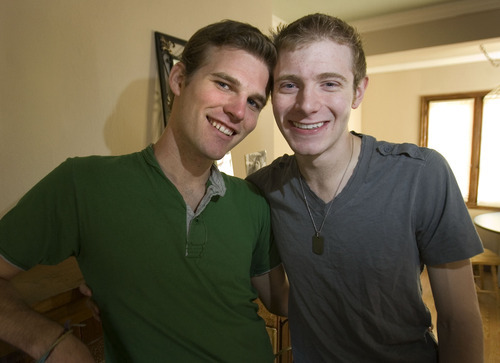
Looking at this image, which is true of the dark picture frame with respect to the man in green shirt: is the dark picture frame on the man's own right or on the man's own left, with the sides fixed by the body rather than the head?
on the man's own left

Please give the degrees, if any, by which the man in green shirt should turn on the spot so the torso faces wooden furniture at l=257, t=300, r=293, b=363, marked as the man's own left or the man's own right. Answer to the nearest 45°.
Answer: approximately 90° to the man's own left

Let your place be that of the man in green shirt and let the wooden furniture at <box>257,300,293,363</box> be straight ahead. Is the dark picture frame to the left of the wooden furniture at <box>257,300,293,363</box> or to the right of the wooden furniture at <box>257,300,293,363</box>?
left

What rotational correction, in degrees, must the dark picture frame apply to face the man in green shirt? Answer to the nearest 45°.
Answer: approximately 45° to its right

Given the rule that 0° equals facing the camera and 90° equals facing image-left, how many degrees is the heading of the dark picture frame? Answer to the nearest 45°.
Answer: approximately 315°

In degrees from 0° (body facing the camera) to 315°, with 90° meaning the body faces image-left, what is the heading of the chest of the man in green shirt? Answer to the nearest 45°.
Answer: approximately 315°

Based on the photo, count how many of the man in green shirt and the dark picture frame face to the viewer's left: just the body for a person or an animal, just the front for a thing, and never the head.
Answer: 0
